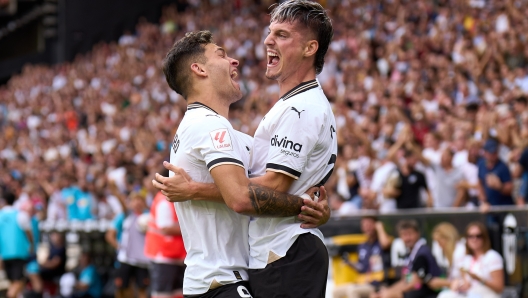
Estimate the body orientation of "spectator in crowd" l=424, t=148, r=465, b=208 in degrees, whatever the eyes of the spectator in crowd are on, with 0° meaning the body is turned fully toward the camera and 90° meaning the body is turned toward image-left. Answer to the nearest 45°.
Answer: approximately 0°

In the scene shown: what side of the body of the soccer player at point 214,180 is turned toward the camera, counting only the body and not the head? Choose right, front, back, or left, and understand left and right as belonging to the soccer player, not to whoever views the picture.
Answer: right

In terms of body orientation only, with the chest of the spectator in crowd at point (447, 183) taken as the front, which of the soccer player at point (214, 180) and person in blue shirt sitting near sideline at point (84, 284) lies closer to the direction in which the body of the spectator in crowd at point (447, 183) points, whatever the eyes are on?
the soccer player

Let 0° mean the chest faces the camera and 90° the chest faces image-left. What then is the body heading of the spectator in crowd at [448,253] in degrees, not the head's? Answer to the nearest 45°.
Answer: approximately 45°

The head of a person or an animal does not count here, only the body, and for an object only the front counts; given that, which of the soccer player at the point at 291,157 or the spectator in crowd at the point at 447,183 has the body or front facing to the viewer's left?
the soccer player

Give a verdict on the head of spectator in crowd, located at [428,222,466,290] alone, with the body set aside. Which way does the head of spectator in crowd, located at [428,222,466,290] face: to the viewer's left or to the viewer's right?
to the viewer's left

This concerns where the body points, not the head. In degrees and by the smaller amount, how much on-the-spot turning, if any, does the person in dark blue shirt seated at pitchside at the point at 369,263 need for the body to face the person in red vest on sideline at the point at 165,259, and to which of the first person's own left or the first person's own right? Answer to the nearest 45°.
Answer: approximately 45° to the first person's own right

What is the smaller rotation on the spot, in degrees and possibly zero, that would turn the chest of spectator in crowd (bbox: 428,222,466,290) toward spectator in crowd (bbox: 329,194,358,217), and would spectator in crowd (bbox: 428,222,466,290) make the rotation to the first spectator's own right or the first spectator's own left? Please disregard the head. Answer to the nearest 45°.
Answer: approximately 90° to the first spectator's own right
